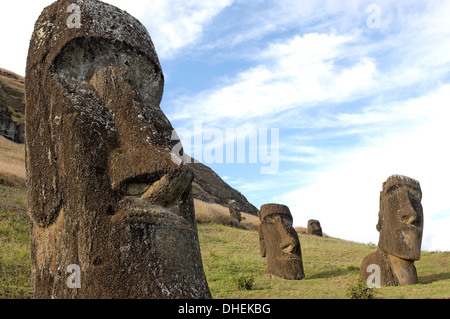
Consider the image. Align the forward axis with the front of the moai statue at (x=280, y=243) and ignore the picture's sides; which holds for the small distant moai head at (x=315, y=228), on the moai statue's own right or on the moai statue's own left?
on the moai statue's own left

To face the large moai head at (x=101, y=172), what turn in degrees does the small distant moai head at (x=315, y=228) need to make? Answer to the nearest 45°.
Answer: approximately 45° to its right

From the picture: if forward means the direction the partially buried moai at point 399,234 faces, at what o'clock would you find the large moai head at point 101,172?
The large moai head is roughly at 2 o'clock from the partially buried moai.

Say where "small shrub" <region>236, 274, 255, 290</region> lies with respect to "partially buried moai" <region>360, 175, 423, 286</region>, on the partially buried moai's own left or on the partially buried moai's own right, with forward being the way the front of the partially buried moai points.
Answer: on the partially buried moai's own right

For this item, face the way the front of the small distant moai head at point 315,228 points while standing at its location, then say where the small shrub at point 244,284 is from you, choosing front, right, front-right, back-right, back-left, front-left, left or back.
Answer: front-right

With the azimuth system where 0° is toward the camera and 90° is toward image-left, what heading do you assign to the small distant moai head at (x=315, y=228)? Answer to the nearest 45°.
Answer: approximately 315°

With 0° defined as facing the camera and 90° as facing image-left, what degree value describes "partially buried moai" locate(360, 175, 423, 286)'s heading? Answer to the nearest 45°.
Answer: approximately 315°
